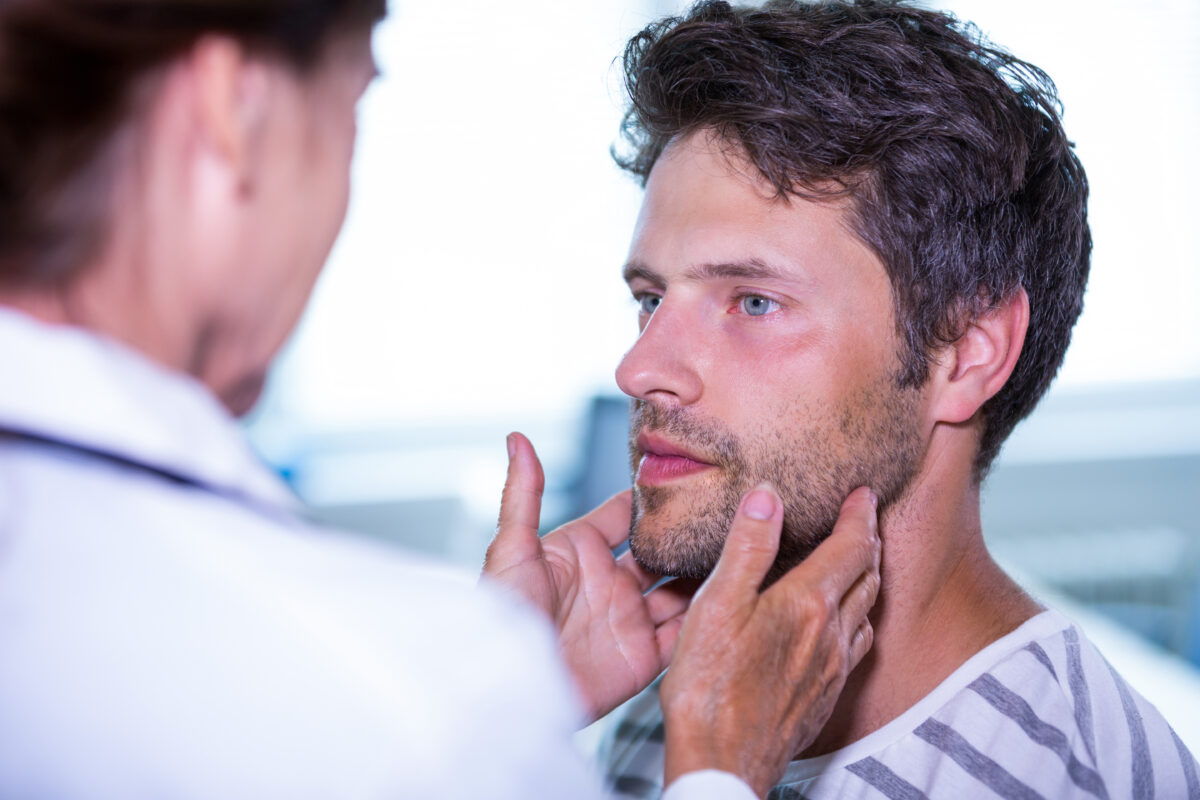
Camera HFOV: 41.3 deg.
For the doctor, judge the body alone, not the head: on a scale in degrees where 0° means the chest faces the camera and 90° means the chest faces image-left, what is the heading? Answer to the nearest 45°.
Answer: approximately 225°

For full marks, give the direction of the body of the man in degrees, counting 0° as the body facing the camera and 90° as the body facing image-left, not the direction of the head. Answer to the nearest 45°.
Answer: approximately 45°

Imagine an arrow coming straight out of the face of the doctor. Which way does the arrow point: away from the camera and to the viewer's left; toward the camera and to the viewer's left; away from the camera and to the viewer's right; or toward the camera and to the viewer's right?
away from the camera and to the viewer's right

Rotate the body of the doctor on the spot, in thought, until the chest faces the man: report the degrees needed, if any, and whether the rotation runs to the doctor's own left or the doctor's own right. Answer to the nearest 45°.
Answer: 0° — they already face them

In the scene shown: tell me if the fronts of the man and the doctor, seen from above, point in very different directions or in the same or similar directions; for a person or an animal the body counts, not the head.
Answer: very different directions
